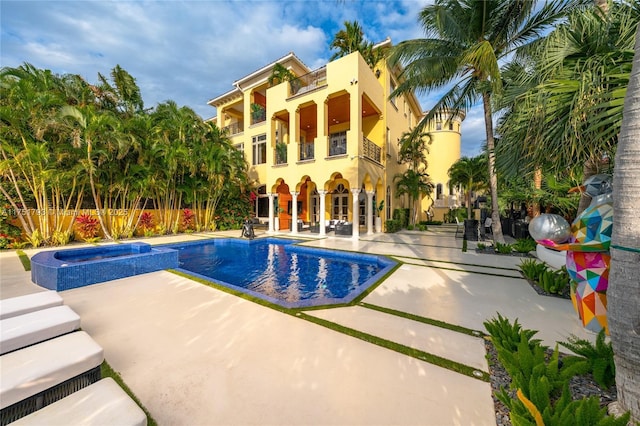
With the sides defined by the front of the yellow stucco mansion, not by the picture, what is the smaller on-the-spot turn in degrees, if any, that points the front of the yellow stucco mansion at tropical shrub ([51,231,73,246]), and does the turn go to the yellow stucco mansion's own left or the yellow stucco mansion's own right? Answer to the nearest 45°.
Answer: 0° — it already faces it

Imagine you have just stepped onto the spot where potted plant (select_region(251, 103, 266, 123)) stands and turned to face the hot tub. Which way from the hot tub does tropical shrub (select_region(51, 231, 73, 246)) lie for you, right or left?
right

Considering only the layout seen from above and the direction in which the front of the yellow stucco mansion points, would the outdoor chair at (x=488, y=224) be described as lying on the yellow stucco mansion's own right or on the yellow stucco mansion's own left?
on the yellow stucco mansion's own left

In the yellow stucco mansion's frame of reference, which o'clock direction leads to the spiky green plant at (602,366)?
The spiky green plant is roughly at 10 o'clock from the yellow stucco mansion.

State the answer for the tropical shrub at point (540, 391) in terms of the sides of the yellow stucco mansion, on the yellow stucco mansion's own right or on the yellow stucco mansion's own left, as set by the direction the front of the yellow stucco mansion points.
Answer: on the yellow stucco mansion's own left

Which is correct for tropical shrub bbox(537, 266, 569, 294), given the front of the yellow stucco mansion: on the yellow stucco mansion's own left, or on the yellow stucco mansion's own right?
on the yellow stucco mansion's own left

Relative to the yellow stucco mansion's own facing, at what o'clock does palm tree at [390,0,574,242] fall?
The palm tree is roughly at 9 o'clock from the yellow stucco mansion.

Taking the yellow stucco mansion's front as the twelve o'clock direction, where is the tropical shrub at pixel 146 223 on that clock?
The tropical shrub is roughly at 1 o'clock from the yellow stucco mansion.

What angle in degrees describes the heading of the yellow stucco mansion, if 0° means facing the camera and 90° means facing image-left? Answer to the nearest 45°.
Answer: approximately 45°
